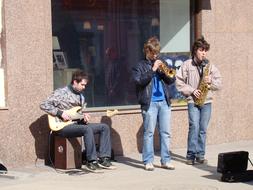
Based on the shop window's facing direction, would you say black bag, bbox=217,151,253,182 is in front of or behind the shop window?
in front

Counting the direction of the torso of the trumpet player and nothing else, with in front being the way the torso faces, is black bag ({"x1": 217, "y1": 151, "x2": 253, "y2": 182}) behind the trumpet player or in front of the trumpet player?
in front

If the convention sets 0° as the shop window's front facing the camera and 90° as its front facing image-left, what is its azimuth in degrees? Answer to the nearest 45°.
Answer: approximately 0°

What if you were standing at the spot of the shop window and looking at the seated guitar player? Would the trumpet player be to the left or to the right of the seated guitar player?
left

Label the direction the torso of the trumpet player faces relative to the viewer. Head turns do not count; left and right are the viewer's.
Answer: facing the viewer and to the right of the viewer

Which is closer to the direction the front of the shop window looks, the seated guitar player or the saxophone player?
the seated guitar player

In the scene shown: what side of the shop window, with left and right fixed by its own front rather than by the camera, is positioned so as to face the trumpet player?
front

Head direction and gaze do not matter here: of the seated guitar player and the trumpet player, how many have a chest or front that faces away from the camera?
0

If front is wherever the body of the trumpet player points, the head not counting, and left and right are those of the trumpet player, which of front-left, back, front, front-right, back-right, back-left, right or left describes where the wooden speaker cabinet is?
back-right

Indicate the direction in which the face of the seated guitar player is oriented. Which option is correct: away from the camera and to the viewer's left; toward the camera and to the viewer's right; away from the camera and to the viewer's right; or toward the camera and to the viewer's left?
toward the camera and to the viewer's right

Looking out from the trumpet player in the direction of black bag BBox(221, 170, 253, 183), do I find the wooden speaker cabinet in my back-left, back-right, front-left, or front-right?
back-right

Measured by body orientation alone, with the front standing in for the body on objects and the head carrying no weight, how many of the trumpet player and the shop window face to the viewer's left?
0
